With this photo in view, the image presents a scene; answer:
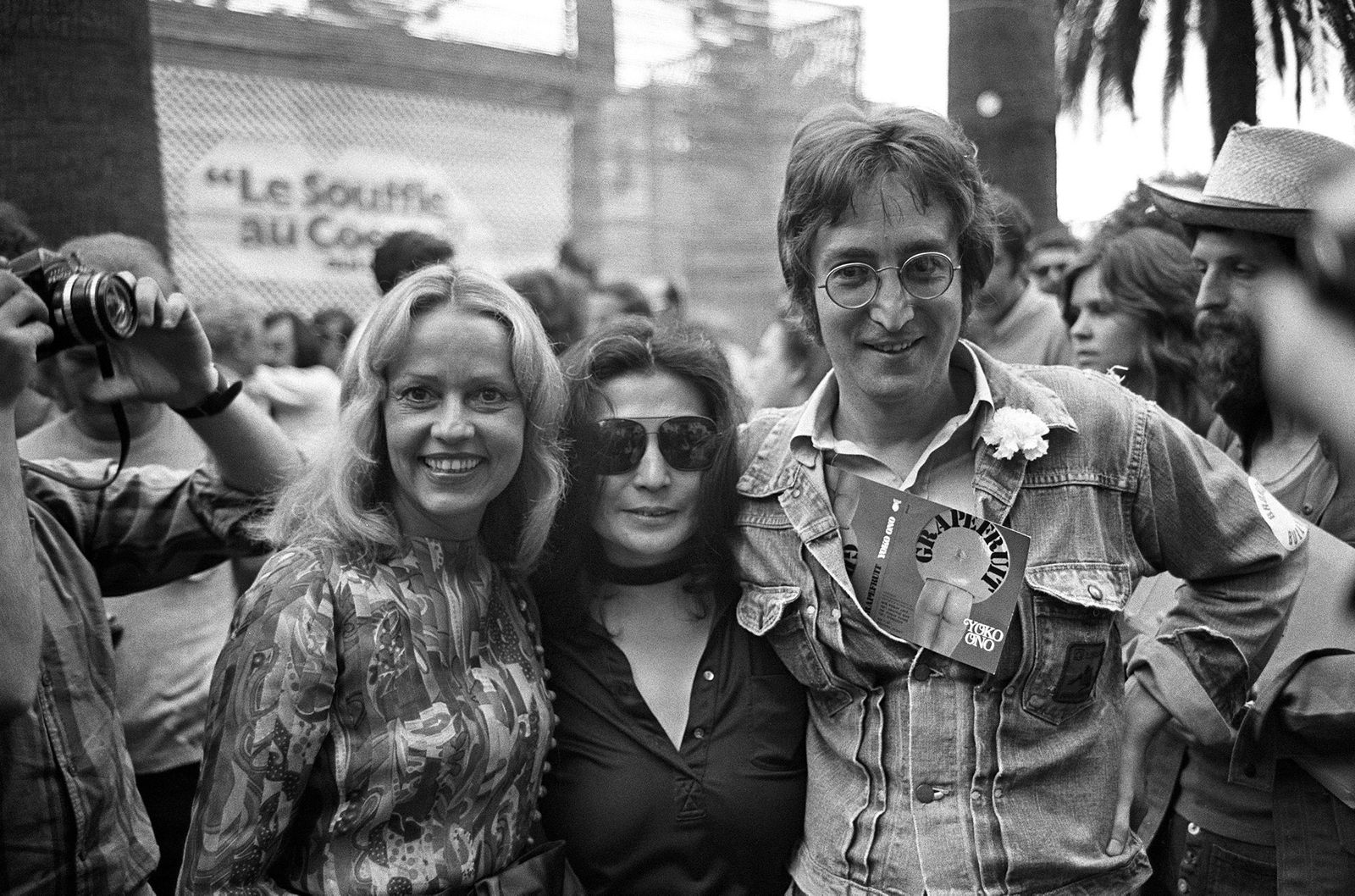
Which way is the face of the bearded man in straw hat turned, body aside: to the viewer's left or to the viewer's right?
to the viewer's left

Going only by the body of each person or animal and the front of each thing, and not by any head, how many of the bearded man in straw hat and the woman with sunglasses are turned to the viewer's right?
0

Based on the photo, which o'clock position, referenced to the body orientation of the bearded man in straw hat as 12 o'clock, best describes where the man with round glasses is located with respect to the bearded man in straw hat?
The man with round glasses is roughly at 12 o'clock from the bearded man in straw hat.

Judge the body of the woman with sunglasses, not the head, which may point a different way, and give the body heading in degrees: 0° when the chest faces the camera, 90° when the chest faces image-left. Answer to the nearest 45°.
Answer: approximately 0°
